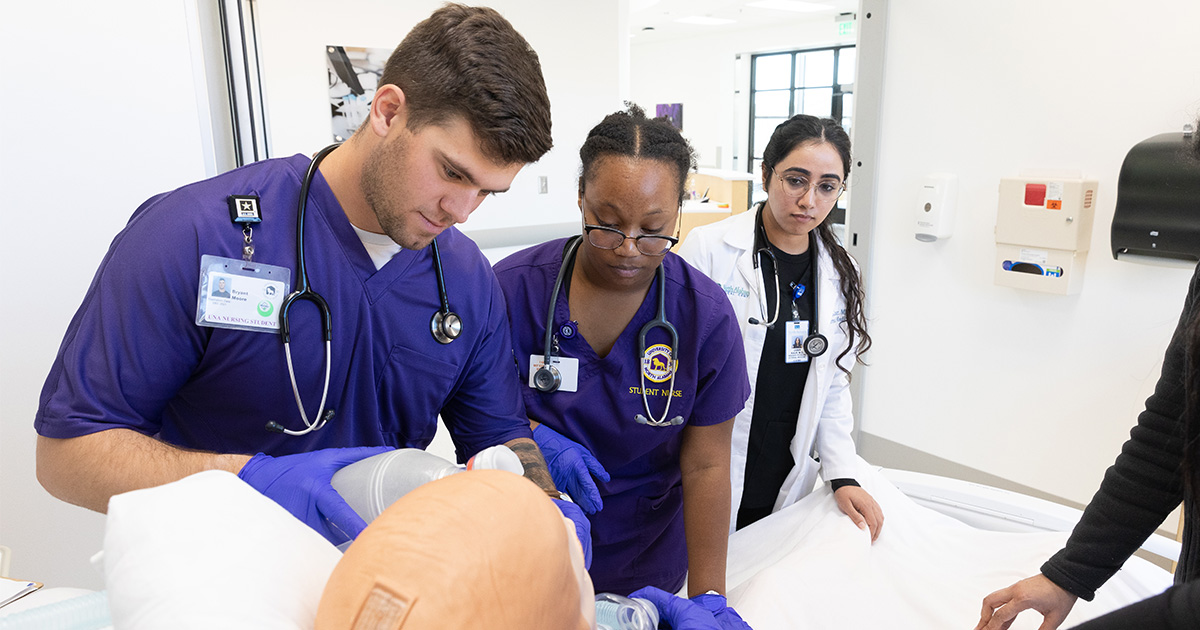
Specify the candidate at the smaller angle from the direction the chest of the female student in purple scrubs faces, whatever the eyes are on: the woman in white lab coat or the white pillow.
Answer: the white pillow

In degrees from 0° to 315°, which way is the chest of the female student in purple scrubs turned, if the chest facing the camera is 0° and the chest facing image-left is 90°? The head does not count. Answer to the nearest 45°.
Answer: approximately 0°

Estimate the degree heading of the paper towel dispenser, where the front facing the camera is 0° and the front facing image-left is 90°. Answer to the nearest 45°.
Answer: approximately 45°

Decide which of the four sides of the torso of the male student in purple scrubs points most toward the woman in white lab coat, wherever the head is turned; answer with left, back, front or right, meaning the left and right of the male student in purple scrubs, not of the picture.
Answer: left

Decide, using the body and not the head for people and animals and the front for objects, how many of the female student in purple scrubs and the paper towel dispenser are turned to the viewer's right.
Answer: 0

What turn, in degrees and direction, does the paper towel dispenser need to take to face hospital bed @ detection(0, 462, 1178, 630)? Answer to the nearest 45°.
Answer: approximately 45° to its left

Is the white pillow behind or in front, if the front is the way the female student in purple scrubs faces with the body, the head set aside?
in front

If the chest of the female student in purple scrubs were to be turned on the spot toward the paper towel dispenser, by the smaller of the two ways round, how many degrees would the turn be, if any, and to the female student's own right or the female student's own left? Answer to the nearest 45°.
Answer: approximately 135° to the female student's own left

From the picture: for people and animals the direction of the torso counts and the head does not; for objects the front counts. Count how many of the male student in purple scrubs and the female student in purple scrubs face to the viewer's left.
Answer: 0
